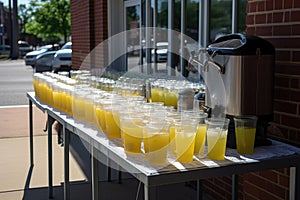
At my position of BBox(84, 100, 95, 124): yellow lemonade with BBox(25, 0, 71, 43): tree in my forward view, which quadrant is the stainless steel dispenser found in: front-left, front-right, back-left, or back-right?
back-right
